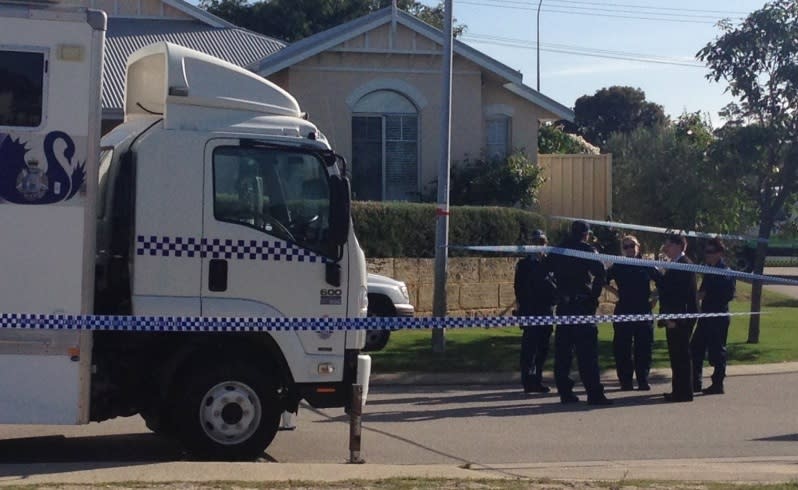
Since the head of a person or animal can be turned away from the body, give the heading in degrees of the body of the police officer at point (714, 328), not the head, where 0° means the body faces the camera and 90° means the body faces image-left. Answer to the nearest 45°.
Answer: approximately 45°

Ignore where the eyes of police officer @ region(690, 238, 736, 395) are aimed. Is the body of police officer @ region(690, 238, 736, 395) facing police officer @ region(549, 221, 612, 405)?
yes

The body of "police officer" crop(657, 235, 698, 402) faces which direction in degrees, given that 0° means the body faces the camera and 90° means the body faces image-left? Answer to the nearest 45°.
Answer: approximately 90°

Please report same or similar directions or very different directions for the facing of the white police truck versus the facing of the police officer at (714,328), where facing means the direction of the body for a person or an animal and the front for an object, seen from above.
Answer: very different directions

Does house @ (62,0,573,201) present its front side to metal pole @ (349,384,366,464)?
yes

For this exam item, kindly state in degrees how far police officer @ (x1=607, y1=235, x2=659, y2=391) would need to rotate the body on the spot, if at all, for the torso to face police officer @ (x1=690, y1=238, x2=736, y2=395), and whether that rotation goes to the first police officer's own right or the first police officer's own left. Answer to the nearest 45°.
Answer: approximately 90° to the first police officer's own left

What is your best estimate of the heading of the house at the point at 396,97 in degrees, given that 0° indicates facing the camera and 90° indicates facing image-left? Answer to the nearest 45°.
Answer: approximately 0°

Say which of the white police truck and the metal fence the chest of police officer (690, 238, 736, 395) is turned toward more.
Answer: the white police truck

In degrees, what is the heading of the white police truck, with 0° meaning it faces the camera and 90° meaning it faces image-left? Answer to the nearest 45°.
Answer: approximately 270°

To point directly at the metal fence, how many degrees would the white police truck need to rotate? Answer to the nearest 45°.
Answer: approximately 45° to its left

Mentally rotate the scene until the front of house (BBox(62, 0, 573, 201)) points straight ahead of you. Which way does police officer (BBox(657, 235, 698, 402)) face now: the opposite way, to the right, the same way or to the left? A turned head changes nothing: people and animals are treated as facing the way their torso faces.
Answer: to the right

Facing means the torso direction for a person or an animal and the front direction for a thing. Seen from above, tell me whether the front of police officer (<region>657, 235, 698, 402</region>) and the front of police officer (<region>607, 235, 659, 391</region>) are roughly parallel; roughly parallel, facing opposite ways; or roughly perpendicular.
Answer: roughly perpendicular

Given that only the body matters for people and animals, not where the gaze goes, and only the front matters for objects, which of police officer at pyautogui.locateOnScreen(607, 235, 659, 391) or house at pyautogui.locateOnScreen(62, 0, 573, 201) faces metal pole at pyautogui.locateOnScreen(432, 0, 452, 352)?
the house
